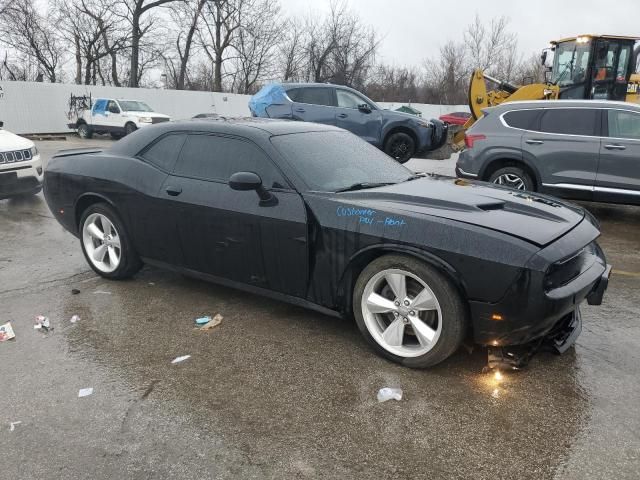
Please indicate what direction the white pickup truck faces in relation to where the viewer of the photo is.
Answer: facing the viewer and to the right of the viewer

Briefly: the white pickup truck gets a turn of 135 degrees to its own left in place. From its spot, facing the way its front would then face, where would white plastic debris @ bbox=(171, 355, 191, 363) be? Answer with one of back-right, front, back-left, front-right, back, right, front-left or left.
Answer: back

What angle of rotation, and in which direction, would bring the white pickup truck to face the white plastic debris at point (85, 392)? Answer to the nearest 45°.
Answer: approximately 45° to its right

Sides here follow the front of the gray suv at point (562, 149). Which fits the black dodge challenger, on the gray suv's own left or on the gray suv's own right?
on the gray suv's own right

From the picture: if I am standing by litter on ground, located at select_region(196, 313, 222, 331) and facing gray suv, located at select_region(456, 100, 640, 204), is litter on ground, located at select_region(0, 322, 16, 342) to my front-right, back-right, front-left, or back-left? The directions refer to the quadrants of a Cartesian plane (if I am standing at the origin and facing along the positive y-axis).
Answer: back-left

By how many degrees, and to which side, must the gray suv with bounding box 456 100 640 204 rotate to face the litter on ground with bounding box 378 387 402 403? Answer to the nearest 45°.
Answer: approximately 90° to its right

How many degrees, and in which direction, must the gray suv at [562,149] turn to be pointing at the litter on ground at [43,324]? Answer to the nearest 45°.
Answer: approximately 135° to its right

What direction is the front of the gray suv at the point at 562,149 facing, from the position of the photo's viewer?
facing to the right of the viewer

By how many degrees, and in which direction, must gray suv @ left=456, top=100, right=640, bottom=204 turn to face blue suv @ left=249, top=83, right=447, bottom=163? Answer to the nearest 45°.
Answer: approximately 135° to its left

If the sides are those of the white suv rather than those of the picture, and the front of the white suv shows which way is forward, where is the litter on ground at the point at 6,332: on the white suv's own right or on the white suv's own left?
on the white suv's own right

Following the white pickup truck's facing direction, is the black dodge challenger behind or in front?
in front

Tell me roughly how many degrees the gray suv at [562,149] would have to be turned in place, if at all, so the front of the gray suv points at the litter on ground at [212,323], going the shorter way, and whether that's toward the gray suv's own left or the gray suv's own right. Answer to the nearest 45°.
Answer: approximately 135° to the gray suv's own right

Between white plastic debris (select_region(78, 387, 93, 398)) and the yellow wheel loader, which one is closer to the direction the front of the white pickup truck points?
the yellow wheel loader
